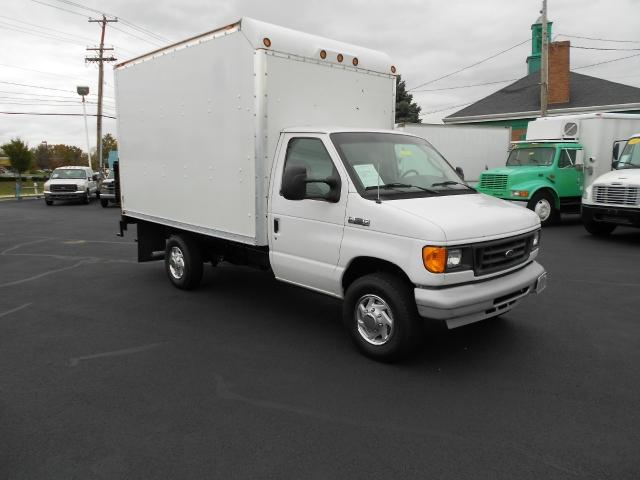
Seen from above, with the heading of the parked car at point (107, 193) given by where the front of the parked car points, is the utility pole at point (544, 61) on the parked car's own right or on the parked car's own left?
on the parked car's own left

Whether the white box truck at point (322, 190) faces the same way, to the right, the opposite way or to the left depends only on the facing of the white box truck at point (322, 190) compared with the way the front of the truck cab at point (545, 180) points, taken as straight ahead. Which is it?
to the left

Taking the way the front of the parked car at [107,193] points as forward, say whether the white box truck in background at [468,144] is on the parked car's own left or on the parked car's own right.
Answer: on the parked car's own left

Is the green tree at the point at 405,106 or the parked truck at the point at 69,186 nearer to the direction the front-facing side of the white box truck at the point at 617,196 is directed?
the parked truck

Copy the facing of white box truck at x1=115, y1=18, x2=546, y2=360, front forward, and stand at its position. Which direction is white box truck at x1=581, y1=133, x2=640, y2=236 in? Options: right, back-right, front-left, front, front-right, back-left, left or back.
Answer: left

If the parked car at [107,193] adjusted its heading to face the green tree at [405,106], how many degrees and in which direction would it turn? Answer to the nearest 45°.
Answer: approximately 180°

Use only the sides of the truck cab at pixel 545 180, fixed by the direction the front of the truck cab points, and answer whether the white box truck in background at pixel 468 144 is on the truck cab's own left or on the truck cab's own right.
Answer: on the truck cab's own right

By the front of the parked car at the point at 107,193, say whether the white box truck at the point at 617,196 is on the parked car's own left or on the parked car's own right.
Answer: on the parked car's own left

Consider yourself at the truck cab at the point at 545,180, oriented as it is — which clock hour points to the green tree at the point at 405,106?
The green tree is roughly at 4 o'clock from the truck cab.

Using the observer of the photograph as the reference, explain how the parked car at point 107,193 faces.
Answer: facing the viewer and to the left of the viewer

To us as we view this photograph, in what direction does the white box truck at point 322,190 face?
facing the viewer and to the right of the viewer

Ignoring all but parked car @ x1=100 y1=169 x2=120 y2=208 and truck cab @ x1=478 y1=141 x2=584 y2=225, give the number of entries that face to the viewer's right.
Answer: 0

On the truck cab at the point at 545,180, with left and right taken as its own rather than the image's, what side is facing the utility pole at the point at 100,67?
right

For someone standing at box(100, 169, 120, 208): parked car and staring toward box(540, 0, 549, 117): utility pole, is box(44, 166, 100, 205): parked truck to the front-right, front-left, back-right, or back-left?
back-left
